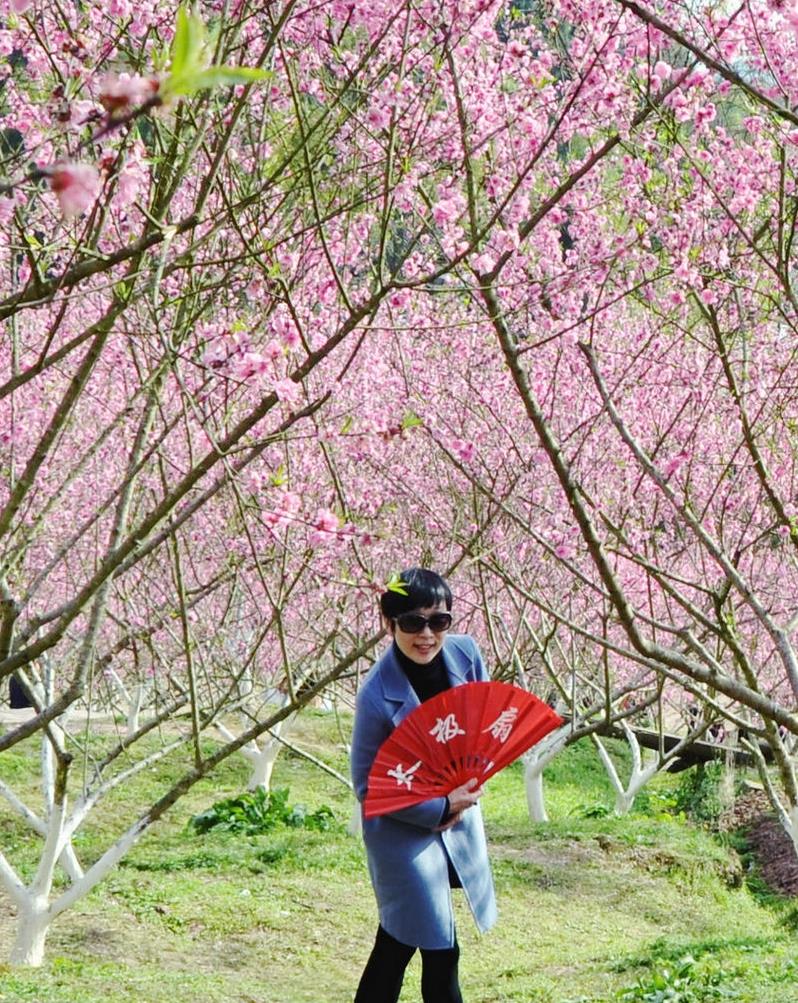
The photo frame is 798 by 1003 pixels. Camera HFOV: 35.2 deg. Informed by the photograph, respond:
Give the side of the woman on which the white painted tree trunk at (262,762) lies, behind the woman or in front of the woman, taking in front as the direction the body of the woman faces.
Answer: behind

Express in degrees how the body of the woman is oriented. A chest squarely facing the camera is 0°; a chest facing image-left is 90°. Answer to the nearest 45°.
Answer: approximately 315°

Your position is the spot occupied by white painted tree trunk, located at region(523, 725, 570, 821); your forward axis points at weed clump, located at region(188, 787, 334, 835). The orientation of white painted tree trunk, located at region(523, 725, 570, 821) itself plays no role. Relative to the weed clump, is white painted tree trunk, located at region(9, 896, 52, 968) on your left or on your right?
left

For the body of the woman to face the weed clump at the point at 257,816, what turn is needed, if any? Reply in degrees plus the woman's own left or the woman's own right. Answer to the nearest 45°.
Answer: approximately 135° to the woman's own left

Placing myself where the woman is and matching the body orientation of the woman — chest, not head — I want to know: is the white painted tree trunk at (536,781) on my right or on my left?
on my left
